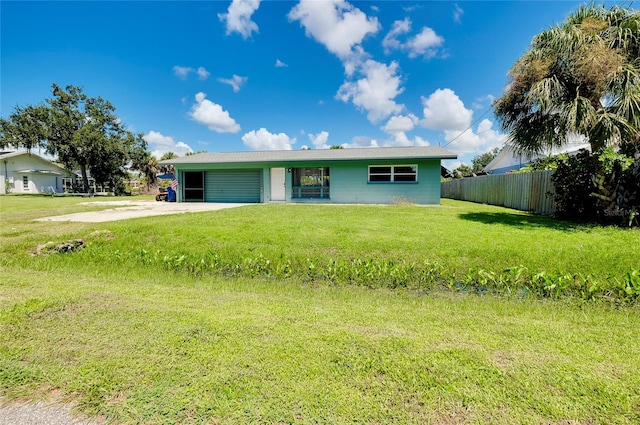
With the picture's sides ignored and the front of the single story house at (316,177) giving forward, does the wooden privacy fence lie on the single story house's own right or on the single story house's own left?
on the single story house's own left

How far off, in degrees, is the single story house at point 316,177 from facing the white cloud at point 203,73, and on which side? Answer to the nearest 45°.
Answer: approximately 135° to its right

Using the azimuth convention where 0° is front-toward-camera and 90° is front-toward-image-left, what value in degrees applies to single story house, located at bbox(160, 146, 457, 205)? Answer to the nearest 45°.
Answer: approximately 0°

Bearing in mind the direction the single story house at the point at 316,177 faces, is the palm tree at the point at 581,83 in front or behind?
in front

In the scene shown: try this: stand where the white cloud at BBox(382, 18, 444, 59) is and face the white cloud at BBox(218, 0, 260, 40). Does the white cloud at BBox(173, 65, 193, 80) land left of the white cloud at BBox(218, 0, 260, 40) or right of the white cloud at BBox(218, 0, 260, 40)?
right

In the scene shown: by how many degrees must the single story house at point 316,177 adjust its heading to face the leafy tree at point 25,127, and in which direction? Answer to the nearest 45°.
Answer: approximately 135° to its right

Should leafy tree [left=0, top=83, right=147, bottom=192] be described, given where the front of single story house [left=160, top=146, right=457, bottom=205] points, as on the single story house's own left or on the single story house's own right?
on the single story house's own right

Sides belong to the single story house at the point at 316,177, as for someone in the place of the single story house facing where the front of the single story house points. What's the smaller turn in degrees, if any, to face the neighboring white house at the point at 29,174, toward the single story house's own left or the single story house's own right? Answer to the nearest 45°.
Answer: approximately 135° to the single story house's own right
